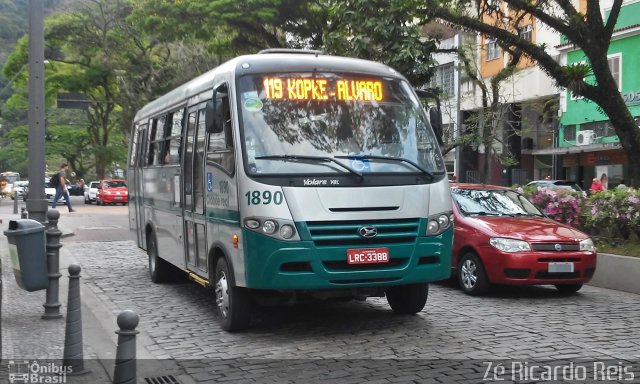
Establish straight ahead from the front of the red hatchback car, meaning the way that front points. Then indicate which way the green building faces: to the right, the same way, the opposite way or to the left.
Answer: to the right

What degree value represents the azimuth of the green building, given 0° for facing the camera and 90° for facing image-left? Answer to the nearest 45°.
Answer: approximately 45°

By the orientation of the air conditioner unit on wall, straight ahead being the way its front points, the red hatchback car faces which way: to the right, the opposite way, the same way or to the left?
to the left

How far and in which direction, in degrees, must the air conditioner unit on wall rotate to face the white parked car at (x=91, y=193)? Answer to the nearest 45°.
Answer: approximately 45° to its right

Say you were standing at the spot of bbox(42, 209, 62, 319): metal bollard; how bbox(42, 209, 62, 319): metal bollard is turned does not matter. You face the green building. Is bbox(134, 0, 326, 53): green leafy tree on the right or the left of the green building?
left

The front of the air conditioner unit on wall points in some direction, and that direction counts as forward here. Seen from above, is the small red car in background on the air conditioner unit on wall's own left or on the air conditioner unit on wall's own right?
on the air conditioner unit on wall's own right

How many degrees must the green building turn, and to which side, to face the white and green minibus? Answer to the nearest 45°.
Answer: approximately 45° to its left
